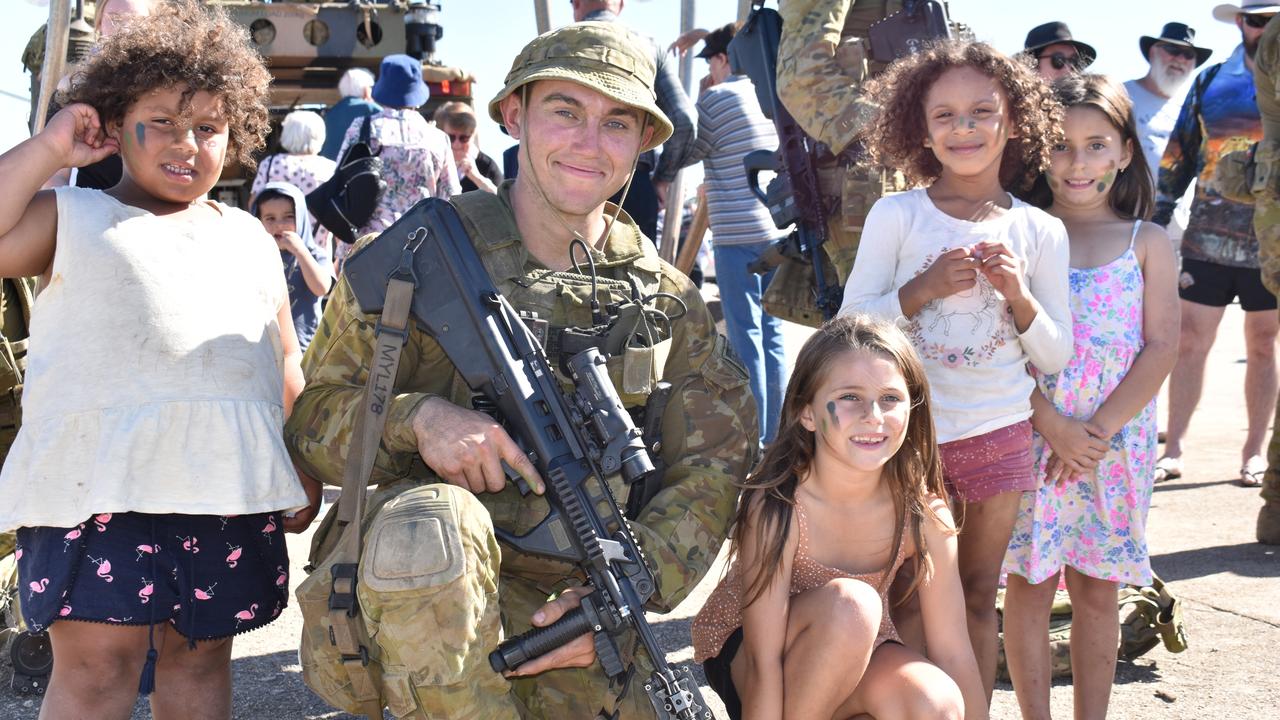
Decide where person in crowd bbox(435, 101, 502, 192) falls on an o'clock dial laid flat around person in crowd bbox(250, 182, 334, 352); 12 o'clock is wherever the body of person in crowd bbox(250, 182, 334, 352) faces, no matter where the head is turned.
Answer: person in crowd bbox(435, 101, 502, 192) is roughly at 6 o'clock from person in crowd bbox(250, 182, 334, 352).

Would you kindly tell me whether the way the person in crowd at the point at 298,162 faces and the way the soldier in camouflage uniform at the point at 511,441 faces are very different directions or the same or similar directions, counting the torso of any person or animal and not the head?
very different directions

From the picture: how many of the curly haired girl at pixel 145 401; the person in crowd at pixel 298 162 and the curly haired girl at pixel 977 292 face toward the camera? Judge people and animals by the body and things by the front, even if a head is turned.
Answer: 2

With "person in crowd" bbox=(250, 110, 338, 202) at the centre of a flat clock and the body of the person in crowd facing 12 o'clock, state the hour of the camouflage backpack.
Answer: The camouflage backpack is roughly at 5 o'clock from the person in crowd.

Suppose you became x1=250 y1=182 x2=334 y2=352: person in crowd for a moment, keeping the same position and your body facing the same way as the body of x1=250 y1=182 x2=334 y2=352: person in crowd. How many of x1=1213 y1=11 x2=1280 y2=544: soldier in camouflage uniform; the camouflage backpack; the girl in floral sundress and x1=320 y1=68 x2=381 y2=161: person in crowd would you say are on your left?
3

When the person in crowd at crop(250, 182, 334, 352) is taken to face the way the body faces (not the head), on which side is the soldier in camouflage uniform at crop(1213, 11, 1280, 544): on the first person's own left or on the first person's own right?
on the first person's own left

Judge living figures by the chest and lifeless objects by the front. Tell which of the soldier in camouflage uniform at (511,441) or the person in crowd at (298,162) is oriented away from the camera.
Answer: the person in crowd

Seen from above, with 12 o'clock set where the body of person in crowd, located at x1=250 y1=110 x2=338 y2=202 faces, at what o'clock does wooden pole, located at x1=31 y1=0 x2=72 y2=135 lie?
The wooden pole is roughly at 7 o'clock from the person in crowd.

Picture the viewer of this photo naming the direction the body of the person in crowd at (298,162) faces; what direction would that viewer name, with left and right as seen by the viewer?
facing away from the viewer
